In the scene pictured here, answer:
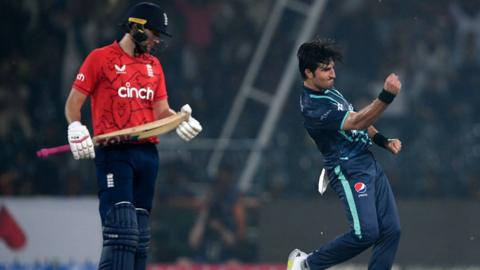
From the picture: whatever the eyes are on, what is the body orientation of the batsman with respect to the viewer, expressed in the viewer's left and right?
facing the viewer and to the right of the viewer
